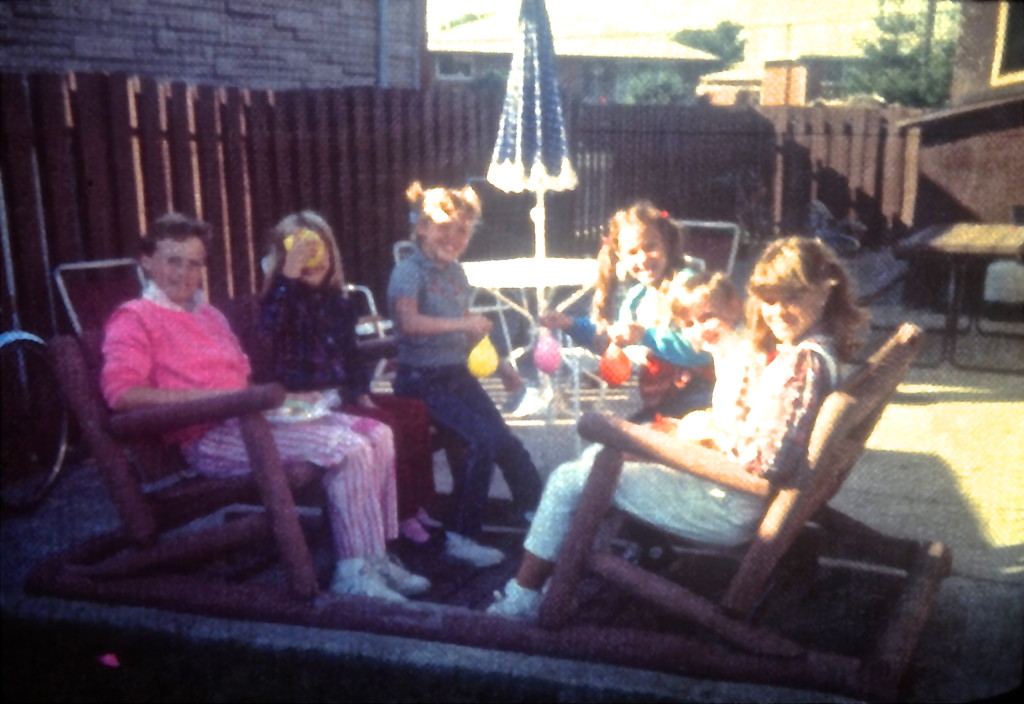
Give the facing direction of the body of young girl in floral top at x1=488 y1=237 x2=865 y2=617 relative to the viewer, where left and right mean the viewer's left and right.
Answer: facing to the left of the viewer

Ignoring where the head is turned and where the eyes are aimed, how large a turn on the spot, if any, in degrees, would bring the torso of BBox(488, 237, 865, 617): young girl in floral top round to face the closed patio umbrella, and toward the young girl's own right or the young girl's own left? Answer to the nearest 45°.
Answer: approximately 90° to the young girl's own right

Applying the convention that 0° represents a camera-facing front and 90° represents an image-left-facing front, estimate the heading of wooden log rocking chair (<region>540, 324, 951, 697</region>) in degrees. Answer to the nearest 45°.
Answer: approximately 90°
